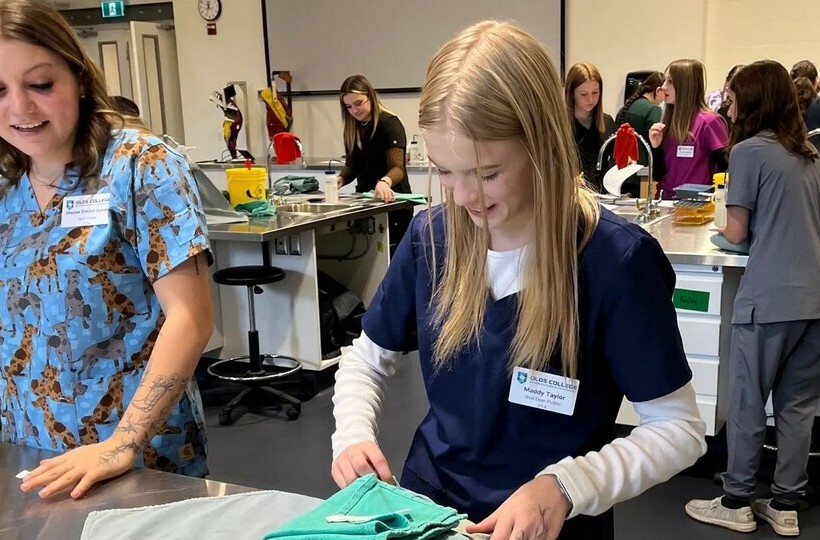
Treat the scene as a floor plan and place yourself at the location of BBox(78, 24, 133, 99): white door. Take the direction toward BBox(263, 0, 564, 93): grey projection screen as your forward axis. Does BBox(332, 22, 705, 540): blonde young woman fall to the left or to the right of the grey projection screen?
right

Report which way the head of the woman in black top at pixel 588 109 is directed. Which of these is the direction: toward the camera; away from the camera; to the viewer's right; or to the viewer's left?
toward the camera

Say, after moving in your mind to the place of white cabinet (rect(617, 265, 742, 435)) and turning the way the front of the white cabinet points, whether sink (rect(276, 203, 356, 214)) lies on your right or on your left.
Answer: on your right

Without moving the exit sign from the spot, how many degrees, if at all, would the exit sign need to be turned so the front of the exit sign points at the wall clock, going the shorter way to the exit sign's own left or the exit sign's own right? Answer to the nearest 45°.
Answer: approximately 45° to the exit sign's own left

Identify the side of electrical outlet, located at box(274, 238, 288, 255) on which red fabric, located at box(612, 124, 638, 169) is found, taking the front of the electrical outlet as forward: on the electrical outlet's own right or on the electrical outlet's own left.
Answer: on the electrical outlet's own left

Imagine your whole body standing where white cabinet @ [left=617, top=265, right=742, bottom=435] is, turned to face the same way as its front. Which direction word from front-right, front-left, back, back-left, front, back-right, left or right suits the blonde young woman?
front

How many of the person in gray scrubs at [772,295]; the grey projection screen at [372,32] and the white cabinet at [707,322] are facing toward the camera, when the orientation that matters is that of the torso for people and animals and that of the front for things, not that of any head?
2

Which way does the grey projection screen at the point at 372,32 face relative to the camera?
toward the camera

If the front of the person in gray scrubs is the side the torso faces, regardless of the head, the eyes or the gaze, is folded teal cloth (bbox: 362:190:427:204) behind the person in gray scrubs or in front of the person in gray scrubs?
in front

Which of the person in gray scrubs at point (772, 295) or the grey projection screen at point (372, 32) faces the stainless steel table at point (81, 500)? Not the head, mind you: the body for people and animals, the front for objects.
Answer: the grey projection screen

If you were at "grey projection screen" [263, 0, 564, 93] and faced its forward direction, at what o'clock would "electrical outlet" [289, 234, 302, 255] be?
The electrical outlet is roughly at 12 o'clock from the grey projection screen.

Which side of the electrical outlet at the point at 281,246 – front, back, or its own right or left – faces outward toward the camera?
front

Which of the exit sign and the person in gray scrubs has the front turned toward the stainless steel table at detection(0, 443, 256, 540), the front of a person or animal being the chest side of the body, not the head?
the exit sign

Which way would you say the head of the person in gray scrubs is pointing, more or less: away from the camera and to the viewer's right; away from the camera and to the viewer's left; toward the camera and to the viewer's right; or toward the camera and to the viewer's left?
away from the camera and to the viewer's left
